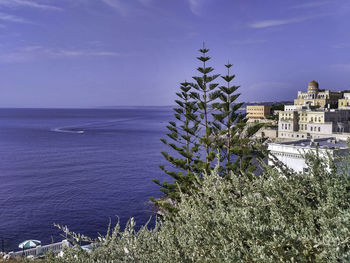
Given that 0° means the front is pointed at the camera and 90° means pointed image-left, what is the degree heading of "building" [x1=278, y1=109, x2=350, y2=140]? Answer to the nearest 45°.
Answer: approximately 45°

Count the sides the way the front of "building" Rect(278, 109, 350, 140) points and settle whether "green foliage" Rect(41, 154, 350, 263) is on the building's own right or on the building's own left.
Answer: on the building's own left
